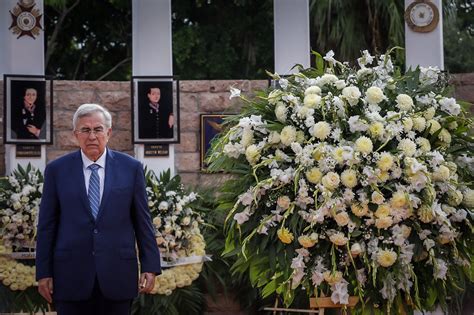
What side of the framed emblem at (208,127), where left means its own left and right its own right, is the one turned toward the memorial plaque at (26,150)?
right

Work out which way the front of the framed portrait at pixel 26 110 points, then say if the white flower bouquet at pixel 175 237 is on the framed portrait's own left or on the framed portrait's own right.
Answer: on the framed portrait's own left

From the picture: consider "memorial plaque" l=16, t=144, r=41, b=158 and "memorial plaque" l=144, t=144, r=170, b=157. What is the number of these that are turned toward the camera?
2

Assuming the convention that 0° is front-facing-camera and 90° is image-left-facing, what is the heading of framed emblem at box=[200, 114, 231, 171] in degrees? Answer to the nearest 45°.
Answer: approximately 0°

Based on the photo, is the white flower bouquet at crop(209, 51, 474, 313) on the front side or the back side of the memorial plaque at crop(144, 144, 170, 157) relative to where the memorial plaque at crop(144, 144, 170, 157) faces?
on the front side

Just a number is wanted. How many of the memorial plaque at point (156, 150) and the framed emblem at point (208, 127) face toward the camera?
2
